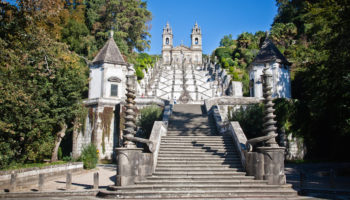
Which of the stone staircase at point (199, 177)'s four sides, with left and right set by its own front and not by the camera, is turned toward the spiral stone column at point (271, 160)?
left

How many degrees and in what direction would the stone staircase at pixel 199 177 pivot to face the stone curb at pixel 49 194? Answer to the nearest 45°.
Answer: approximately 90° to its right

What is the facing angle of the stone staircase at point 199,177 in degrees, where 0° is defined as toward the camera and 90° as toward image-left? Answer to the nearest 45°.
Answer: approximately 0°

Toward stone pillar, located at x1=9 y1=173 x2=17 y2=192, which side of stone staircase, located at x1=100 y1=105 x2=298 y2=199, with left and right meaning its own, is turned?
right

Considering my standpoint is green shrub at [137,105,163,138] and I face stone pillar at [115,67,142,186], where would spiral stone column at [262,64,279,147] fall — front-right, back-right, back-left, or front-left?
front-left

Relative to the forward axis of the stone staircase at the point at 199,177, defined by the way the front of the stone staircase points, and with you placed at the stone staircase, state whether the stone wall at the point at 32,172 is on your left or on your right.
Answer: on your right

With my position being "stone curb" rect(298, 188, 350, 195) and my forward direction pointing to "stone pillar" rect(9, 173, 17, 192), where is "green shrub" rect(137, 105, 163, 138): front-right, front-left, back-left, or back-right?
front-right

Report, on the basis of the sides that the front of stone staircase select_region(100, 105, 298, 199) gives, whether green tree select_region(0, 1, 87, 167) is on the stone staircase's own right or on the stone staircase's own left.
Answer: on the stone staircase's own right

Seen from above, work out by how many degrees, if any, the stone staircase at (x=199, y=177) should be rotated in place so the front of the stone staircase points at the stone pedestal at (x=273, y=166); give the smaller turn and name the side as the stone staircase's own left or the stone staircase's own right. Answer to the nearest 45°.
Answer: approximately 90° to the stone staircase's own left
